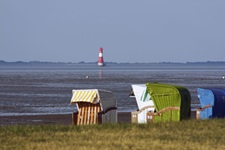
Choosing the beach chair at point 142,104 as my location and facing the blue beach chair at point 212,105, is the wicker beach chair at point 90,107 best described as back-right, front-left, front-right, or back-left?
back-right

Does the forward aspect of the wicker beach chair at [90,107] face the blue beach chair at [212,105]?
no

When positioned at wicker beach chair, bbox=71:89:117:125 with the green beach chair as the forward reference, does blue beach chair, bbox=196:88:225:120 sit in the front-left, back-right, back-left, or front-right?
front-left

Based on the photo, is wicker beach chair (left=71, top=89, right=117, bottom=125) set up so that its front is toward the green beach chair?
no

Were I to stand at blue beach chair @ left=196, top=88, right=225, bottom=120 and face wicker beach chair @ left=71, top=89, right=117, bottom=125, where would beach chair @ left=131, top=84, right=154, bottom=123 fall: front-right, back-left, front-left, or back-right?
front-right

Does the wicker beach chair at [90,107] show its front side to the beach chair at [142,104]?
no
